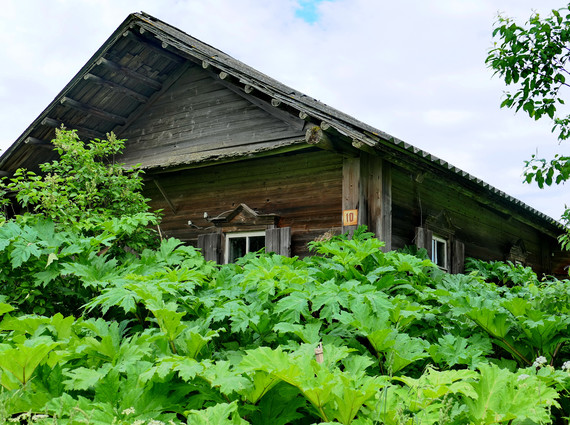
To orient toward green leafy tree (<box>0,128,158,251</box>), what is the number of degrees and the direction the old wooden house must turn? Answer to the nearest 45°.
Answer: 0° — it already faces it

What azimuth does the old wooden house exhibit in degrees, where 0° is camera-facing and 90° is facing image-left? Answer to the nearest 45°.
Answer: approximately 45°
